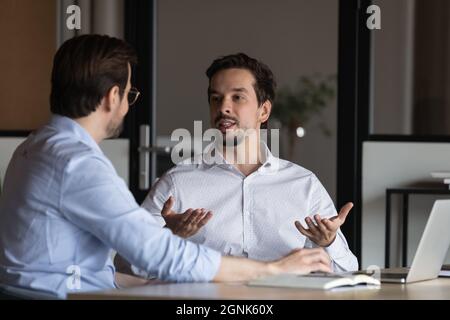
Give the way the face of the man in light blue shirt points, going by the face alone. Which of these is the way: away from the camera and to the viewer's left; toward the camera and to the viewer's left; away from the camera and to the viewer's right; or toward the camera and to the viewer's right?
away from the camera and to the viewer's right

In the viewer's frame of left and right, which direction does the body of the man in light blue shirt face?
facing away from the viewer and to the right of the viewer

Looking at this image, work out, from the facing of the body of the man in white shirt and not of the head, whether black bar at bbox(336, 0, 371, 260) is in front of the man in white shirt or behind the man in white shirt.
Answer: behind

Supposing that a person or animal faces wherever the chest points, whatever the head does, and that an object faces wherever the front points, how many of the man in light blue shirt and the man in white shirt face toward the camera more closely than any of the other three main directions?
1

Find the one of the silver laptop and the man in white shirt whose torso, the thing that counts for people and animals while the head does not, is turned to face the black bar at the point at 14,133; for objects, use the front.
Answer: the silver laptop

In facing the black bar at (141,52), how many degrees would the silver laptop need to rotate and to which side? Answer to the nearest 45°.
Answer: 0° — it already faces it

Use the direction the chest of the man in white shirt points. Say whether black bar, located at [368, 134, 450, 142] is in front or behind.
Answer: behind

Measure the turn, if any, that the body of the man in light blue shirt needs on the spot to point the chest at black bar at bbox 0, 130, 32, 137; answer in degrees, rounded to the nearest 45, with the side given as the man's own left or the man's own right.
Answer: approximately 45° to the man's own left

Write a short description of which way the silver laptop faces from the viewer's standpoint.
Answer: facing away from the viewer and to the left of the viewer

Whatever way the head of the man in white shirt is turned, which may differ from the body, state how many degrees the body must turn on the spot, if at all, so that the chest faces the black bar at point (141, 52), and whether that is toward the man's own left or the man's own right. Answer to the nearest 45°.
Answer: approximately 180°

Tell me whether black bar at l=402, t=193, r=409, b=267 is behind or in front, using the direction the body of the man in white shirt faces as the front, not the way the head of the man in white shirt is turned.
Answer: behind

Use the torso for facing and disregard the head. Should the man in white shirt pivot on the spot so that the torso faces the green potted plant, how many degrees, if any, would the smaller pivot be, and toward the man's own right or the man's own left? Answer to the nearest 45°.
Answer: approximately 180°

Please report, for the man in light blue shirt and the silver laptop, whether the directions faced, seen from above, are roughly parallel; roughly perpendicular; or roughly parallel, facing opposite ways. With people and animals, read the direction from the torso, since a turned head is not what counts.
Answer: roughly perpendicular

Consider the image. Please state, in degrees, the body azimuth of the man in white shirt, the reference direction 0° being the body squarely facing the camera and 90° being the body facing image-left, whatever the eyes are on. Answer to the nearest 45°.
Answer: approximately 0°
